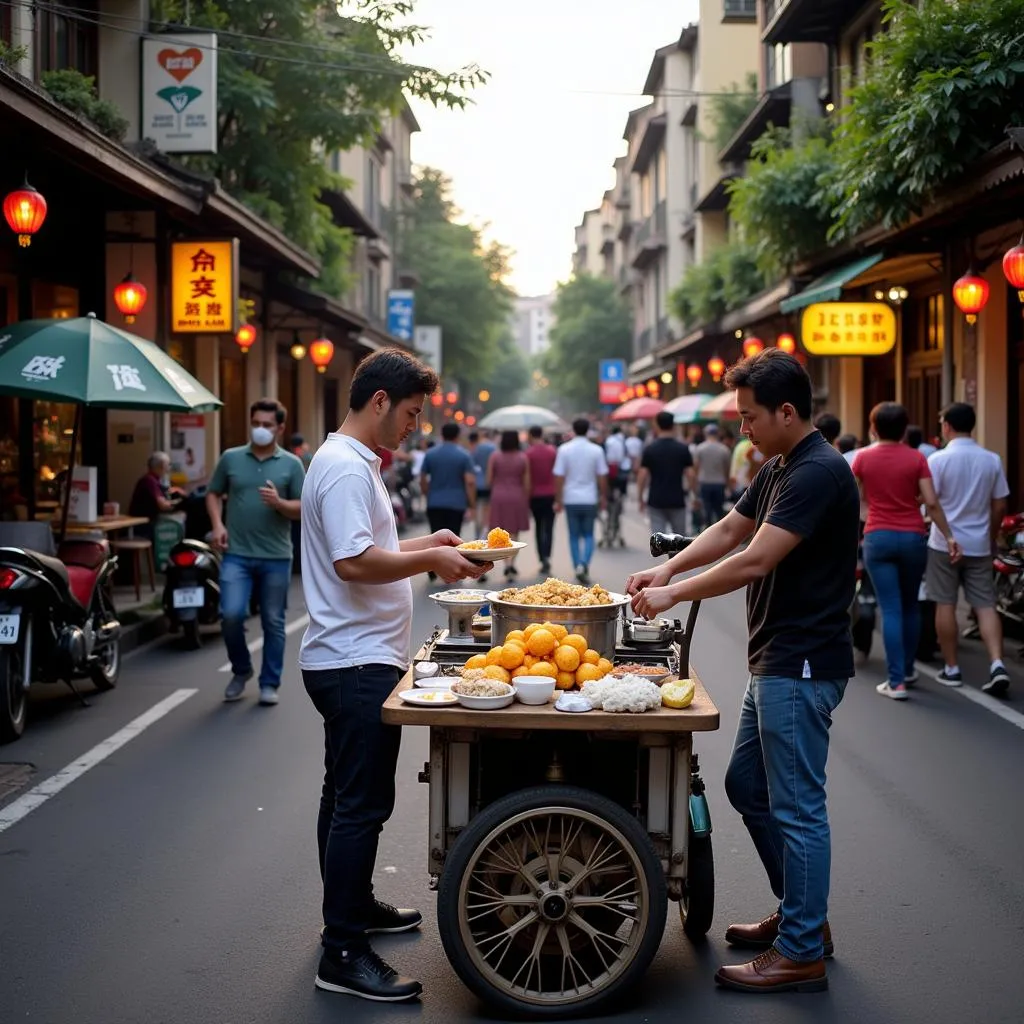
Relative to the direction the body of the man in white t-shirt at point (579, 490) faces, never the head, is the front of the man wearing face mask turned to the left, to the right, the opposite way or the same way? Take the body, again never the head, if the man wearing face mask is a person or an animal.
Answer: the opposite way

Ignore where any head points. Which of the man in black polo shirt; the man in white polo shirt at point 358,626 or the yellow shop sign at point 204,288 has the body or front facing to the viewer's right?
the man in white polo shirt

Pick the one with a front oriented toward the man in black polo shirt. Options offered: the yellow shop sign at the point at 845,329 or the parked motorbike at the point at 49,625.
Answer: the yellow shop sign

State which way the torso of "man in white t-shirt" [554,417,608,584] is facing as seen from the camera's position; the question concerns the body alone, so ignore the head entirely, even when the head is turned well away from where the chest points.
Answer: away from the camera

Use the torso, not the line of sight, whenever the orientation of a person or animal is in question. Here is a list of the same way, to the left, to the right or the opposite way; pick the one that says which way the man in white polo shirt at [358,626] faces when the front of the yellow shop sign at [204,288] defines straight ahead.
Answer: to the left

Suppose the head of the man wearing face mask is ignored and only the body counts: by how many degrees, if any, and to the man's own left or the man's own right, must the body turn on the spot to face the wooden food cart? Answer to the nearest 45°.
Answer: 0° — they already face it

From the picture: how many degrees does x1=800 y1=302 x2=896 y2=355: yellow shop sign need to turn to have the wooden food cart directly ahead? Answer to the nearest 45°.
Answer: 0° — it already faces it

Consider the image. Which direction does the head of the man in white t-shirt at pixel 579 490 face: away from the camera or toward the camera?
away from the camera

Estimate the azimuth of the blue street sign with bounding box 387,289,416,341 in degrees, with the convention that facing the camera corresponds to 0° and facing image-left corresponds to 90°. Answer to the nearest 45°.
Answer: approximately 0°

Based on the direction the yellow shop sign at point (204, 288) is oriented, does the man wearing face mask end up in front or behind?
in front

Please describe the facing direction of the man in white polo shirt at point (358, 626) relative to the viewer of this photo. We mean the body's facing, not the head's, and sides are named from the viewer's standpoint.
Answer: facing to the right of the viewer

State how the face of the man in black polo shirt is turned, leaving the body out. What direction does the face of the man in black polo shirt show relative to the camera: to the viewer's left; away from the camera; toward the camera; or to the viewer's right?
to the viewer's left

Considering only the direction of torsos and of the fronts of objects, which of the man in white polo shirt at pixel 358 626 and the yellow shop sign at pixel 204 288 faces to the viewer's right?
the man in white polo shirt

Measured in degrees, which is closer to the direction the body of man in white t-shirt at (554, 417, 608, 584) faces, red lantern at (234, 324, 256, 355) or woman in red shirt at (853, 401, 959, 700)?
the red lantern
